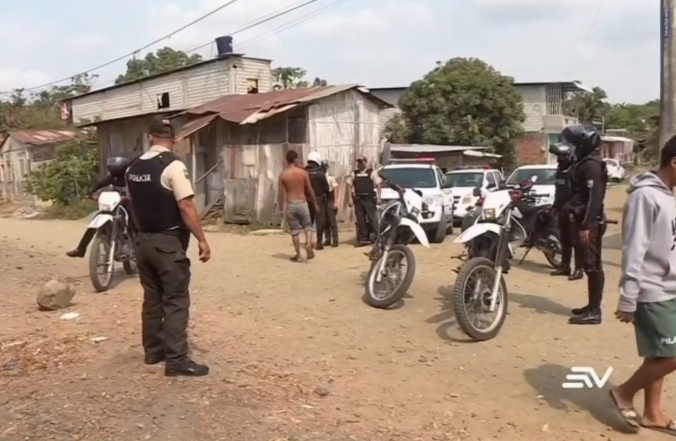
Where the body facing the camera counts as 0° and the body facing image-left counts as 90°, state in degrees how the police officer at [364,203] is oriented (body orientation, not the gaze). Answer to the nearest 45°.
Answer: approximately 0°

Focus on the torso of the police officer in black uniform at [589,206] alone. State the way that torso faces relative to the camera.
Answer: to the viewer's left

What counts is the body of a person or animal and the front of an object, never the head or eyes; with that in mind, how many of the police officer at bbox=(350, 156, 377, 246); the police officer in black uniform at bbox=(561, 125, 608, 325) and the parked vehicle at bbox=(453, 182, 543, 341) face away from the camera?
0

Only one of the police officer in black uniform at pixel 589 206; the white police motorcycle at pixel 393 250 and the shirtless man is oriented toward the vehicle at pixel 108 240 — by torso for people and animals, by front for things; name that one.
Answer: the police officer in black uniform

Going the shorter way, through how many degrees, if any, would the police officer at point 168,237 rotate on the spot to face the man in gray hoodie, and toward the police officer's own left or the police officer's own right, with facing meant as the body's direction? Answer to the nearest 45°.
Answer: approximately 90° to the police officer's own right

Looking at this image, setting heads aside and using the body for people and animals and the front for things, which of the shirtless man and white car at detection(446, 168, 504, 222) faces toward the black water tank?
the shirtless man

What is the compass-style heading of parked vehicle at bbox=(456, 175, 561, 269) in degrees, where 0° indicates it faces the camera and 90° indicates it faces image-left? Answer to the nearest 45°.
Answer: approximately 45°

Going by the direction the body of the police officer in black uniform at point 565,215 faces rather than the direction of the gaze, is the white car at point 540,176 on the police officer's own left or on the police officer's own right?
on the police officer's own right

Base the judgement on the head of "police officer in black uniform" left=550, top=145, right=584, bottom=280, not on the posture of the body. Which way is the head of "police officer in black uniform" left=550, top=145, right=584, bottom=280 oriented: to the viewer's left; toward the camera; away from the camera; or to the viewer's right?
to the viewer's left

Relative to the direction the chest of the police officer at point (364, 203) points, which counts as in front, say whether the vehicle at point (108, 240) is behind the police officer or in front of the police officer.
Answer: in front

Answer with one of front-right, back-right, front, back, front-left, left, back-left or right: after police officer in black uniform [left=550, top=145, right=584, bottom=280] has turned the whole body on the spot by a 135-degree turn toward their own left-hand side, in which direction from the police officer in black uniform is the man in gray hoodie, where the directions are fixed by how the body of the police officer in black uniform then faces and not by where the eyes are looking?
front-right

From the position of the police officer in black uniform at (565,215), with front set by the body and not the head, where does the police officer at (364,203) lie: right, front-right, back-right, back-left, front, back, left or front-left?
front-right

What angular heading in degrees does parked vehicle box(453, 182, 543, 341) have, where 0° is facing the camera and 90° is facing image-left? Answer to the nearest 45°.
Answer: approximately 45°

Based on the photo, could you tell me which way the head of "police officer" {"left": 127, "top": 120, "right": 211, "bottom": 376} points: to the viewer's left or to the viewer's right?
to the viewer's right

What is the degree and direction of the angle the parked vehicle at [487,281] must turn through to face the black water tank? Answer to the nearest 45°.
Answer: approximately 90° to its right

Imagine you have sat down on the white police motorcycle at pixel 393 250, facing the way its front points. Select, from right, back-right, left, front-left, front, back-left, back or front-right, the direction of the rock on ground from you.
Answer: back-right

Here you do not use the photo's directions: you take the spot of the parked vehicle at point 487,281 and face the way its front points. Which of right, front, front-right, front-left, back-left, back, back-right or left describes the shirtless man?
right

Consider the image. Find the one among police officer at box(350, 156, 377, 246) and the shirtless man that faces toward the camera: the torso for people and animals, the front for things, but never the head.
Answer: the police officer

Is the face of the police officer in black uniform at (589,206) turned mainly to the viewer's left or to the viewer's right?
to the viewer's left

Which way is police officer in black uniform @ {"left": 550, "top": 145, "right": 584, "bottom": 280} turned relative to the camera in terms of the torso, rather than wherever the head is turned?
to the viewer's left

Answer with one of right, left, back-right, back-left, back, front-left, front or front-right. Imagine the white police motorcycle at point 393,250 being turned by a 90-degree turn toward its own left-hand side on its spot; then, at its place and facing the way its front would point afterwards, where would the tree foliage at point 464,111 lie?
front-left

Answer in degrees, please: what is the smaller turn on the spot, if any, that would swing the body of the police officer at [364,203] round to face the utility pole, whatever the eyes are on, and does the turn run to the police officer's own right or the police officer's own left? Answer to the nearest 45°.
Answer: approximately 45° to the police officer's own left

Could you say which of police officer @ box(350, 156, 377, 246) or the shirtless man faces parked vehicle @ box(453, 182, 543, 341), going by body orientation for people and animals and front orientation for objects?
the police officer
